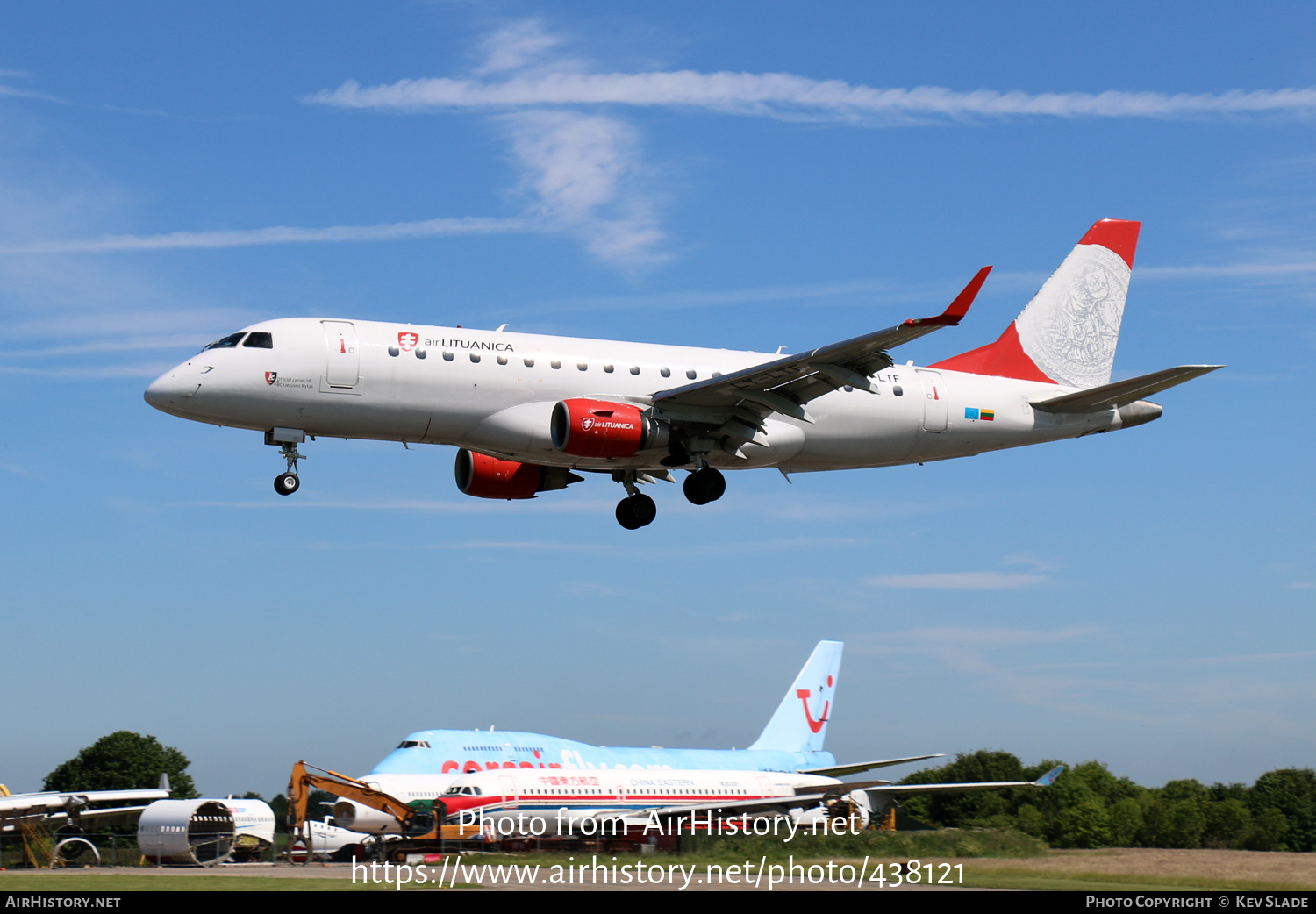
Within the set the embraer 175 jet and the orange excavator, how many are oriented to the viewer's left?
2

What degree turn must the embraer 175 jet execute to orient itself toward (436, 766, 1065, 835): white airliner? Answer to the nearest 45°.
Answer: approximately 90° to its right

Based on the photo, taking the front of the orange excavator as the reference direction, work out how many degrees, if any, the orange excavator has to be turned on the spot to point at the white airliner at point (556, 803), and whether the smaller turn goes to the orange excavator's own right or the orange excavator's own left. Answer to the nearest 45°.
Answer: approximately 180°

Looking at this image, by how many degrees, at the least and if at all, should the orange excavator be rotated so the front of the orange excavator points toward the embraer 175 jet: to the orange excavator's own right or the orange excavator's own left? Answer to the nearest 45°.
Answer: approximately 90° to the orange excavator's own left

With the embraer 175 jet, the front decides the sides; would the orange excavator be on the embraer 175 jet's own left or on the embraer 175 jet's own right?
on the embraer 175 jet's own right

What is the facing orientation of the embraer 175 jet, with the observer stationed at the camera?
facing to the left of the viewer

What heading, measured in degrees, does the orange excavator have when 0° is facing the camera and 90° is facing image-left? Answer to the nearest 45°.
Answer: approximately 90°
